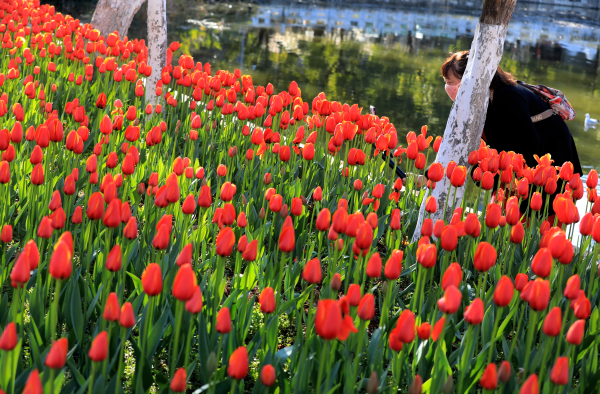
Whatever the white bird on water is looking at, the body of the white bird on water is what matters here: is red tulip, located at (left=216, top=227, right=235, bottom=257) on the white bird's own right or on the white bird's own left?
on the white bird's own left

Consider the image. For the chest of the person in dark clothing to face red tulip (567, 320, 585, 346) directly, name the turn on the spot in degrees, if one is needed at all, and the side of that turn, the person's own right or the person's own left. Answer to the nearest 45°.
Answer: approximately 90° to the person's own left

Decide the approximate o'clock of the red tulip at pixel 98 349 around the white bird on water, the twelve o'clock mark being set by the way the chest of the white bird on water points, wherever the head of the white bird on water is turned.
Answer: The red tulip is roughly at 9 o'clock from the white bird on water.

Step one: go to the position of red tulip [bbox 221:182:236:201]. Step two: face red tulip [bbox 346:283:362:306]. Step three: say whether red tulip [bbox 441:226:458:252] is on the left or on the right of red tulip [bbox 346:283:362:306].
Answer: left

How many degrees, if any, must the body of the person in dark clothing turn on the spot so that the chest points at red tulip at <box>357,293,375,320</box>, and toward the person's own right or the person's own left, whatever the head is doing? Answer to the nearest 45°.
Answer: approximately 90° to the person's own left

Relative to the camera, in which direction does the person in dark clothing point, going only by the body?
to the viewer's left

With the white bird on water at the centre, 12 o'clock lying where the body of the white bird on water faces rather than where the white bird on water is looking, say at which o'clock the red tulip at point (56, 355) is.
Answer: The red tulip is roughly at 9 o'clock from the white bird on water.

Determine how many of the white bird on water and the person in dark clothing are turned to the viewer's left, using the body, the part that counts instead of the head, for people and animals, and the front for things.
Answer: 2

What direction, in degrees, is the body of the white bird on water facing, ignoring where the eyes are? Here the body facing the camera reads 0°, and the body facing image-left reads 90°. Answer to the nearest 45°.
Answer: approximately 90°

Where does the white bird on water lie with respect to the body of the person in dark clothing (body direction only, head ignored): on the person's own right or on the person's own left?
on the person's own right

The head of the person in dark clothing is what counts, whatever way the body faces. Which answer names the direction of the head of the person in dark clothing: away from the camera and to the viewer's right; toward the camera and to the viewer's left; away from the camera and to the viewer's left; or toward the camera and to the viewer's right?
toward the camera and to the viewer's left

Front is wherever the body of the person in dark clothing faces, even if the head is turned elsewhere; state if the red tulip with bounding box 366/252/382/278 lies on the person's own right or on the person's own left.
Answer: on the person's own left
